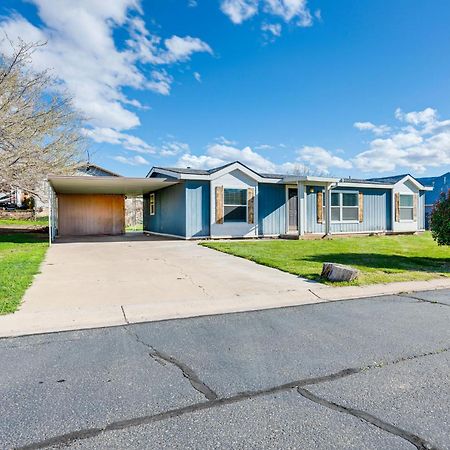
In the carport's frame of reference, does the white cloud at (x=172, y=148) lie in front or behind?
behind

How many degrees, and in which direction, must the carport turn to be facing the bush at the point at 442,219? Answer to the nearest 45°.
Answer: approximately 45° to its left

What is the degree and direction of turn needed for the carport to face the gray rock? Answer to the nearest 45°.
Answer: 0° — it already faces it

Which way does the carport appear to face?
toward the camera

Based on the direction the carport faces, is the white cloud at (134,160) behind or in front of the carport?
behind

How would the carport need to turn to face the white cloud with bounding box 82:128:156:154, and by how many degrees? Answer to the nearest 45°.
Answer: approximately 180°
